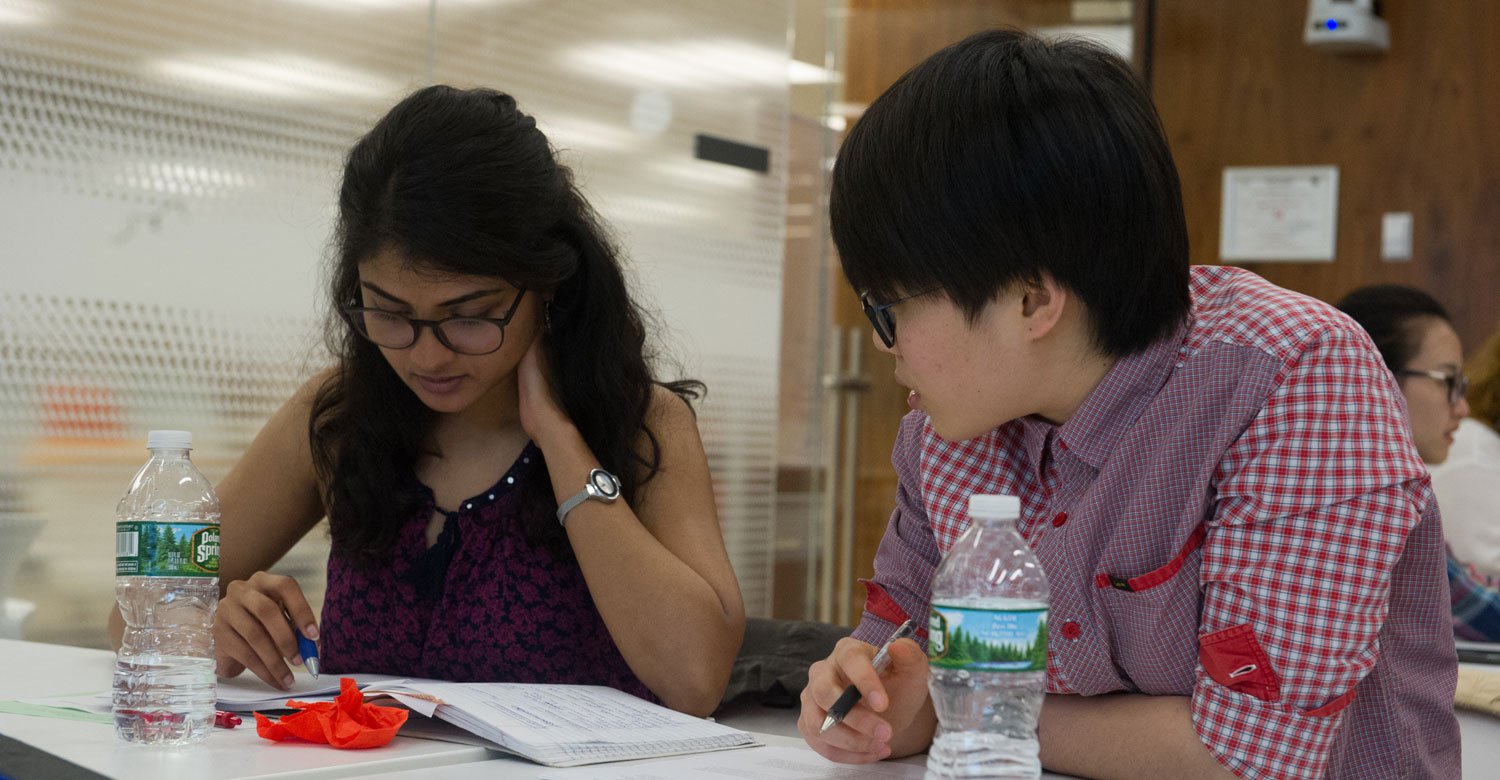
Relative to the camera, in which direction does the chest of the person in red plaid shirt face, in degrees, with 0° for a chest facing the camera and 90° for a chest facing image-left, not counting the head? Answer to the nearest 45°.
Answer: approximately 45°

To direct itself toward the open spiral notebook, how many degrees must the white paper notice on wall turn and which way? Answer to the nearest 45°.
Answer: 0° — it already faces it

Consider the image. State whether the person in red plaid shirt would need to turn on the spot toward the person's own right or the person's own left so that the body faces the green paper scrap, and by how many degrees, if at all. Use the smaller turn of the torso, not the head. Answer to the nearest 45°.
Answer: approximately 45° to the person's own right

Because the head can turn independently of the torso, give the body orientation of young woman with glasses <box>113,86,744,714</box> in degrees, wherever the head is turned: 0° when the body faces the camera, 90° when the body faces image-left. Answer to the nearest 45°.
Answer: approximately 0°
